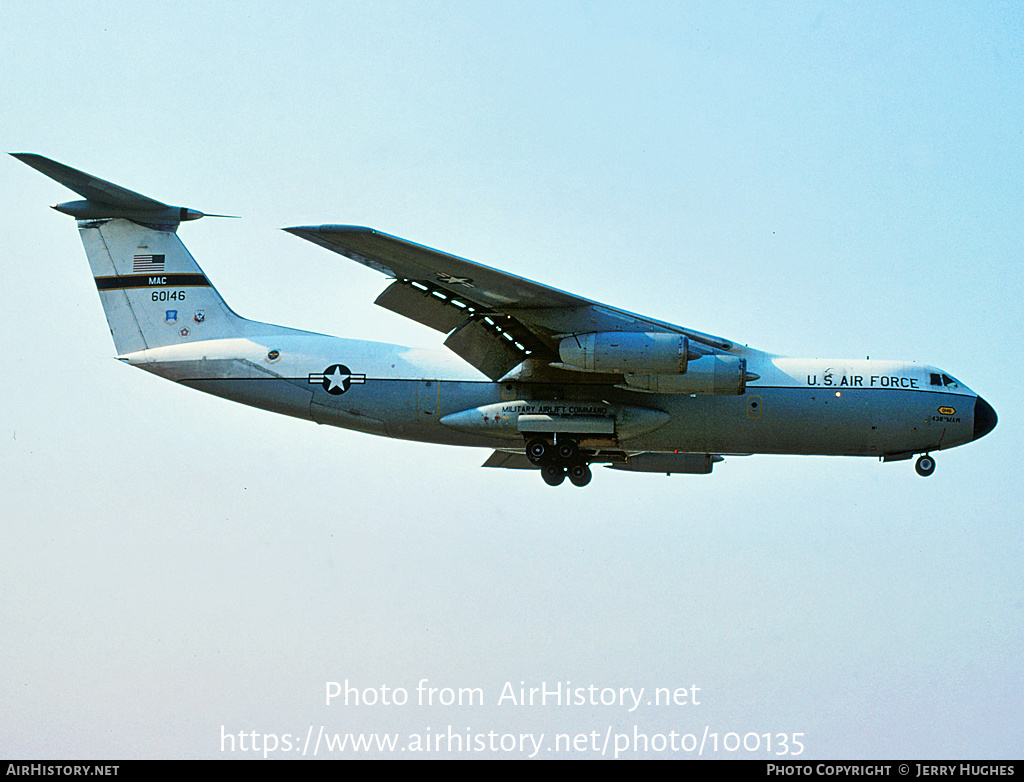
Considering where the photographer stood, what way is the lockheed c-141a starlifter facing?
facing to the right of the viewer
